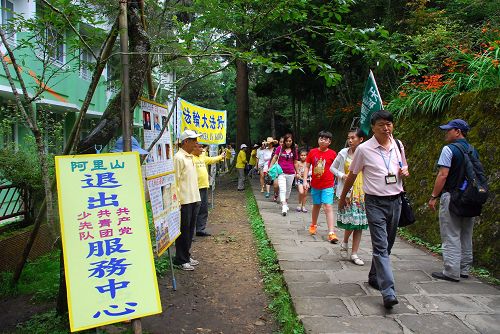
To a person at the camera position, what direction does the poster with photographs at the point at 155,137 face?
facing the viewer and to the right of the viewer

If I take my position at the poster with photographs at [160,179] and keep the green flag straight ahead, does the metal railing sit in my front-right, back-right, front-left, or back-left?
back-left

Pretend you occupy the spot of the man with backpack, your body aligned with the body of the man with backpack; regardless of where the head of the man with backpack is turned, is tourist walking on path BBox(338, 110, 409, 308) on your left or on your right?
on your left

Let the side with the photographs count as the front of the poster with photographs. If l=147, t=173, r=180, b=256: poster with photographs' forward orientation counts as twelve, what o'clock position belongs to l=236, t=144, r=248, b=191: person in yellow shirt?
The person in yellow shirt is roughly at 8 o'clock from the poster with photographs.

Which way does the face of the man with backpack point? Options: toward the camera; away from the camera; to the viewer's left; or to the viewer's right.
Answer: to the viewer's left

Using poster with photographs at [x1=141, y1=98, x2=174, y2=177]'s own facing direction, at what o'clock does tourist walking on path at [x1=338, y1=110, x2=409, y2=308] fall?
The tourist walking on path is roughly at 11 o'clock from the poster with photographs.

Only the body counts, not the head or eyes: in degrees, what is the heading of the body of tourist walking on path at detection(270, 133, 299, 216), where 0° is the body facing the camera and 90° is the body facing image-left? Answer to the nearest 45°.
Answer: approximately 0°

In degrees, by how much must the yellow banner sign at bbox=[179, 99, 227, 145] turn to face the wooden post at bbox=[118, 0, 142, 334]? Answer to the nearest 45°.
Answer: approximately 45° to its right
